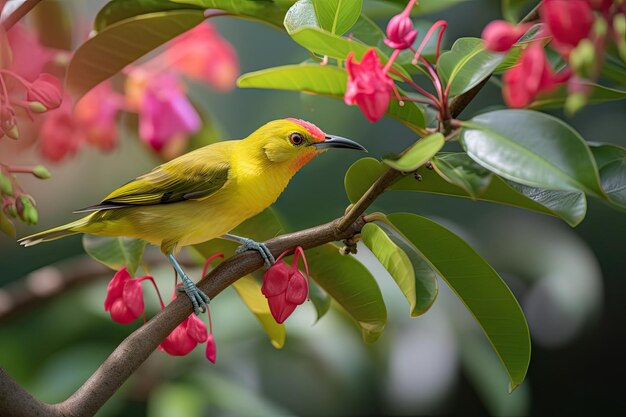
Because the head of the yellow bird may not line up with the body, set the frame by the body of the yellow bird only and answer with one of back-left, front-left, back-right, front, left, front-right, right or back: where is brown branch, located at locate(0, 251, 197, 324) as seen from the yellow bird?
back-left

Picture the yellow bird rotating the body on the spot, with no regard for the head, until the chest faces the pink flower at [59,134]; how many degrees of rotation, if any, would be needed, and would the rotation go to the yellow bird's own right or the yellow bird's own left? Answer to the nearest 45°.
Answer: approximately 135° to the yellow bird's own left

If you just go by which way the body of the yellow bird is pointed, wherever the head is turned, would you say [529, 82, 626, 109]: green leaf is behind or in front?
in front

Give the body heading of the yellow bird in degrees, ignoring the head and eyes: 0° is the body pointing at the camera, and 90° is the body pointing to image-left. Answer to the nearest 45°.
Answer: approximately 270°

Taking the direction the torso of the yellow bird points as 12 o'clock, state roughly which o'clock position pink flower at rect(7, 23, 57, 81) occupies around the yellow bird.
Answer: The pink flower is roughly at 8 o'clock from the yellow bird.

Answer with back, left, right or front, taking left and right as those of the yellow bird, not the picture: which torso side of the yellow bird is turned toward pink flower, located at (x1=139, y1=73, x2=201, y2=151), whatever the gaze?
left
